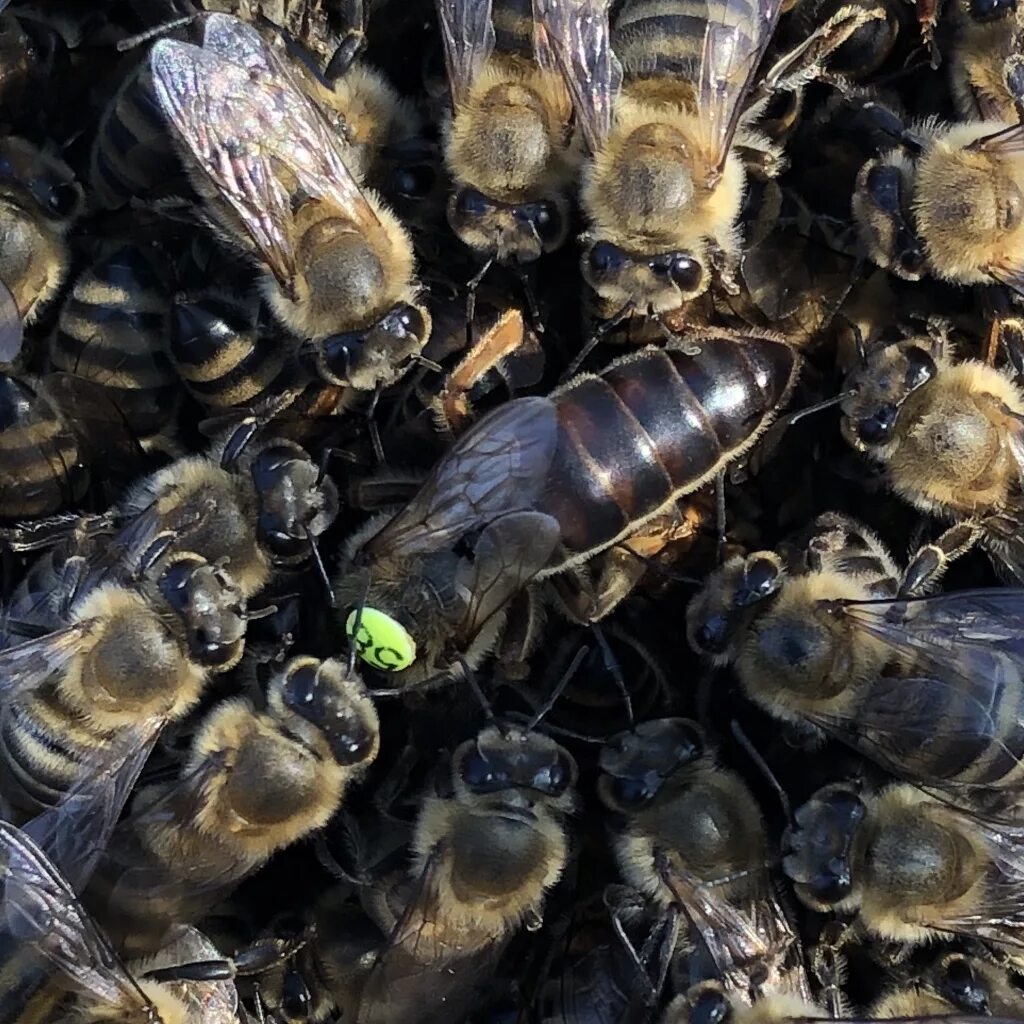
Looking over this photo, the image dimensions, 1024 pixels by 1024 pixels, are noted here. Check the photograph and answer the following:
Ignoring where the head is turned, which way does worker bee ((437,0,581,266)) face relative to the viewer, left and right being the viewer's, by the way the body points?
facing the viewer

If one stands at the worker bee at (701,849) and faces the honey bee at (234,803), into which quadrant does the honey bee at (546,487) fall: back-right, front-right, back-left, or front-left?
front-right

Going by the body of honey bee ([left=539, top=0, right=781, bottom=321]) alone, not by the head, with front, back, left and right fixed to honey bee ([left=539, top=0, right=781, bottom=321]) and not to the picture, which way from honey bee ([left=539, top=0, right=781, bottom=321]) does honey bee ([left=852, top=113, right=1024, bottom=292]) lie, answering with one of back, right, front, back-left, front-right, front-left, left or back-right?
left

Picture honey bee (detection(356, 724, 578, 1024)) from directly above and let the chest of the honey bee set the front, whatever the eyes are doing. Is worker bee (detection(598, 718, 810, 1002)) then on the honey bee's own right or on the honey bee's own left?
on the honey bee's own right

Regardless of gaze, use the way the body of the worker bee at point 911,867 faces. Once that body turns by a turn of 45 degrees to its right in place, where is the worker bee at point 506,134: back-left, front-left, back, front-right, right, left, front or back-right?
front

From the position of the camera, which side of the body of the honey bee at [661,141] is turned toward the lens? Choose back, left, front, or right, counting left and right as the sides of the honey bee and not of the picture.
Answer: front

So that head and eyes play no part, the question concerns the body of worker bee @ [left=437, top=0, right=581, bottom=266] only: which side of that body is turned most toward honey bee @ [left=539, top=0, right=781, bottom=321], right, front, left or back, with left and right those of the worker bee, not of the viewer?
left

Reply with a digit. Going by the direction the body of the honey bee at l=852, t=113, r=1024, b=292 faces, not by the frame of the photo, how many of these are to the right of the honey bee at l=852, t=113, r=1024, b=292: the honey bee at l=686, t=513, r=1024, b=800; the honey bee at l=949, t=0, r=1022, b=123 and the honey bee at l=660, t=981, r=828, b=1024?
1

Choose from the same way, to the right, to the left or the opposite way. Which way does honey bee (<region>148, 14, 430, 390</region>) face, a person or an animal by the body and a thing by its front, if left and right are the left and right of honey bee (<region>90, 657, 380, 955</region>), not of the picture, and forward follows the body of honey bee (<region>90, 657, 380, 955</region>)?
to the right

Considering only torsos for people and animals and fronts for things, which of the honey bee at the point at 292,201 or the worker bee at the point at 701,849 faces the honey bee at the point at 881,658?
the honey bee at the point at 292,201

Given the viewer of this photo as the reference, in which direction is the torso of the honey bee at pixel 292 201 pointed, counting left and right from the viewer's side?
facing the viewer and to the right of the viewer

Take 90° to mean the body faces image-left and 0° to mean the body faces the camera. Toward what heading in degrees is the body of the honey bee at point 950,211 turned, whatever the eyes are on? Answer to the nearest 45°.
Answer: approximately 90°

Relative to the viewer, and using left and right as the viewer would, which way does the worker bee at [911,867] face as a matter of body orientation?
facing to the left of the viewer

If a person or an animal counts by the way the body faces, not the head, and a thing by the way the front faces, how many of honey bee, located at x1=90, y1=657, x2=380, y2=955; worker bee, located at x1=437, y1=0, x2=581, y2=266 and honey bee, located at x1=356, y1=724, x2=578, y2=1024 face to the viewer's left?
0

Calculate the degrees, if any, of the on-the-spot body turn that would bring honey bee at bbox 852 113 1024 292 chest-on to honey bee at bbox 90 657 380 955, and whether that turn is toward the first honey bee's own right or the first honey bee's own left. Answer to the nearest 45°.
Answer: approximately 45° to the first honey bee's own left

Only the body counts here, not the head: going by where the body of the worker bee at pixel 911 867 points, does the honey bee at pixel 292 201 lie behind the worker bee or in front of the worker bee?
in front

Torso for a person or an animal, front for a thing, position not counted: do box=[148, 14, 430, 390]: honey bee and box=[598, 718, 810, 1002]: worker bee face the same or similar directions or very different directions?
very different directions
